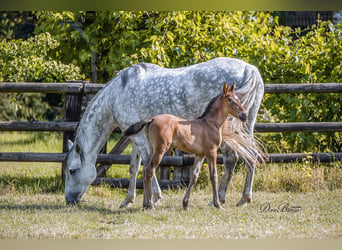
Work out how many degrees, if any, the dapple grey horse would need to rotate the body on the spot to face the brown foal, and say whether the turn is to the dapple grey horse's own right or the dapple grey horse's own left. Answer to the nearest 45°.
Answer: approximately 135° to the dapple grey horse's own left

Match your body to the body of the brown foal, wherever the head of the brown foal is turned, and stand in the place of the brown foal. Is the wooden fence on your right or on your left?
on your left

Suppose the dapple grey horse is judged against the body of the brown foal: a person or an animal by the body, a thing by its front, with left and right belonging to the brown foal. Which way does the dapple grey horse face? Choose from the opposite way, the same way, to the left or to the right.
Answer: the opposite way

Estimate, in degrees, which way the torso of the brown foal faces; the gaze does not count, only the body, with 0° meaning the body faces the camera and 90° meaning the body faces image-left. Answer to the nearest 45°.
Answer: approximately 270°

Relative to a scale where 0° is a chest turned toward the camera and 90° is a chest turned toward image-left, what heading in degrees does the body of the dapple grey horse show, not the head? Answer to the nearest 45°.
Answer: approximately 90°

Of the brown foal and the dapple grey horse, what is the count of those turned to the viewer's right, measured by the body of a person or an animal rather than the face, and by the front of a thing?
1

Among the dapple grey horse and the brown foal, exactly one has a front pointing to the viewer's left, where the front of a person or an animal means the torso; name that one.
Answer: the dapple grey horse

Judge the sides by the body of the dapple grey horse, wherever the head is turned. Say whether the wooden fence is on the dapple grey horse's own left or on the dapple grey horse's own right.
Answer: on the dapple grey horse's own right
